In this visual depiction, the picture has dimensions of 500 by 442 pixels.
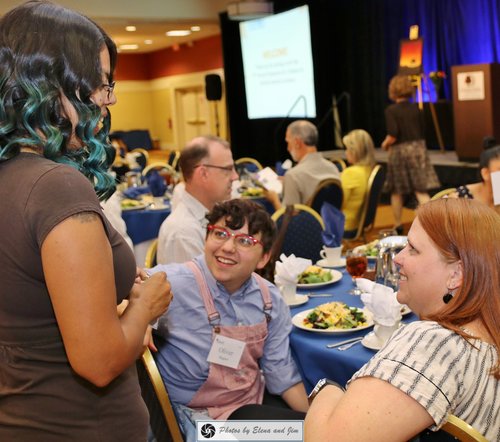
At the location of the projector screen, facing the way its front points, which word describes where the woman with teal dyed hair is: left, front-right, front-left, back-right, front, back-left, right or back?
front-left

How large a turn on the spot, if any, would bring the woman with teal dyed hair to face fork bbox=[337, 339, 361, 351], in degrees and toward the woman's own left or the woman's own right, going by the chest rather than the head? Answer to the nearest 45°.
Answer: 0° — they already face it

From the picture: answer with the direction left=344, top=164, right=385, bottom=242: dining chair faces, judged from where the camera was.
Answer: facing away from the viewer and to the left of the viewer

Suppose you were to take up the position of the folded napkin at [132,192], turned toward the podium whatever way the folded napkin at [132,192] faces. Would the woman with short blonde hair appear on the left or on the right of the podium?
right

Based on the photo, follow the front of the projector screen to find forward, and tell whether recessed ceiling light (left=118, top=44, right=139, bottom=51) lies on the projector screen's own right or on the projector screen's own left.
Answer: on the projector screen's own right

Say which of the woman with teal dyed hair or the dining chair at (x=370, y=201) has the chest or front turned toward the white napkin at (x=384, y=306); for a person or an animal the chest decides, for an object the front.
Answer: the woman with teal dyed hair

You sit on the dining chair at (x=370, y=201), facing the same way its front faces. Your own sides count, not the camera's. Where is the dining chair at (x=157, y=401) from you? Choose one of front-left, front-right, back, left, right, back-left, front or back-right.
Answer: back-left

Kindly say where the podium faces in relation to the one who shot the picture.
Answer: facing the viewer and to the left of the viewer

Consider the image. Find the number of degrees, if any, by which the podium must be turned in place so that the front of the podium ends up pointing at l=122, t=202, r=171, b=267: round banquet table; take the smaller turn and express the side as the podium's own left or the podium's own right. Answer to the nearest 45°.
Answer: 0° — it already faces it

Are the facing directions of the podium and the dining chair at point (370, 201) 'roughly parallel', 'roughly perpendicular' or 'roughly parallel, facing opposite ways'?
roughly perpendicular

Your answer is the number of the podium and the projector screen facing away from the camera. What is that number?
0

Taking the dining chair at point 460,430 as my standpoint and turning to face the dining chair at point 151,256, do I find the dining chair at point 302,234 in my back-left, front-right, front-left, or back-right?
front-right

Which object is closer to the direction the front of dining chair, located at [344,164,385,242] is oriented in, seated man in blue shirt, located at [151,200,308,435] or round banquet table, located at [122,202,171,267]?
the round banquet table

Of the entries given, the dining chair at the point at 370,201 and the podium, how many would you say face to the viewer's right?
0

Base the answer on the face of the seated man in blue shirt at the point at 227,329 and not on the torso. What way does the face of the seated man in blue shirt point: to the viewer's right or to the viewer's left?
to the viewer's left

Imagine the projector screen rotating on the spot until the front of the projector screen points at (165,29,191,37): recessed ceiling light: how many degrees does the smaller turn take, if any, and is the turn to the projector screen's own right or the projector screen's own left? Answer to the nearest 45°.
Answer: approximately 90° to the projector screen's own right

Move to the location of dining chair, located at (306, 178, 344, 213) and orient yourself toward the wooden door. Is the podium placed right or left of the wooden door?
right

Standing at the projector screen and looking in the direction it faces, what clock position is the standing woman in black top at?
The standing woman in black top is roughly at 10 o'clock from the projector screen.

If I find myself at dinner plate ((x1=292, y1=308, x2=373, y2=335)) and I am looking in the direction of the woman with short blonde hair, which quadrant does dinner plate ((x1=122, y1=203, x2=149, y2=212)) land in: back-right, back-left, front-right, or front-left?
front-left

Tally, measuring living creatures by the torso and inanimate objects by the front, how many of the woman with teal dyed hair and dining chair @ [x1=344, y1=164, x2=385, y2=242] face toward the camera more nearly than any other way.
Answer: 0

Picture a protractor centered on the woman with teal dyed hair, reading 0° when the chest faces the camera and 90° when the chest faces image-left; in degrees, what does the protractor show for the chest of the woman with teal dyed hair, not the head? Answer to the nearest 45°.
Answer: approximately 225°
